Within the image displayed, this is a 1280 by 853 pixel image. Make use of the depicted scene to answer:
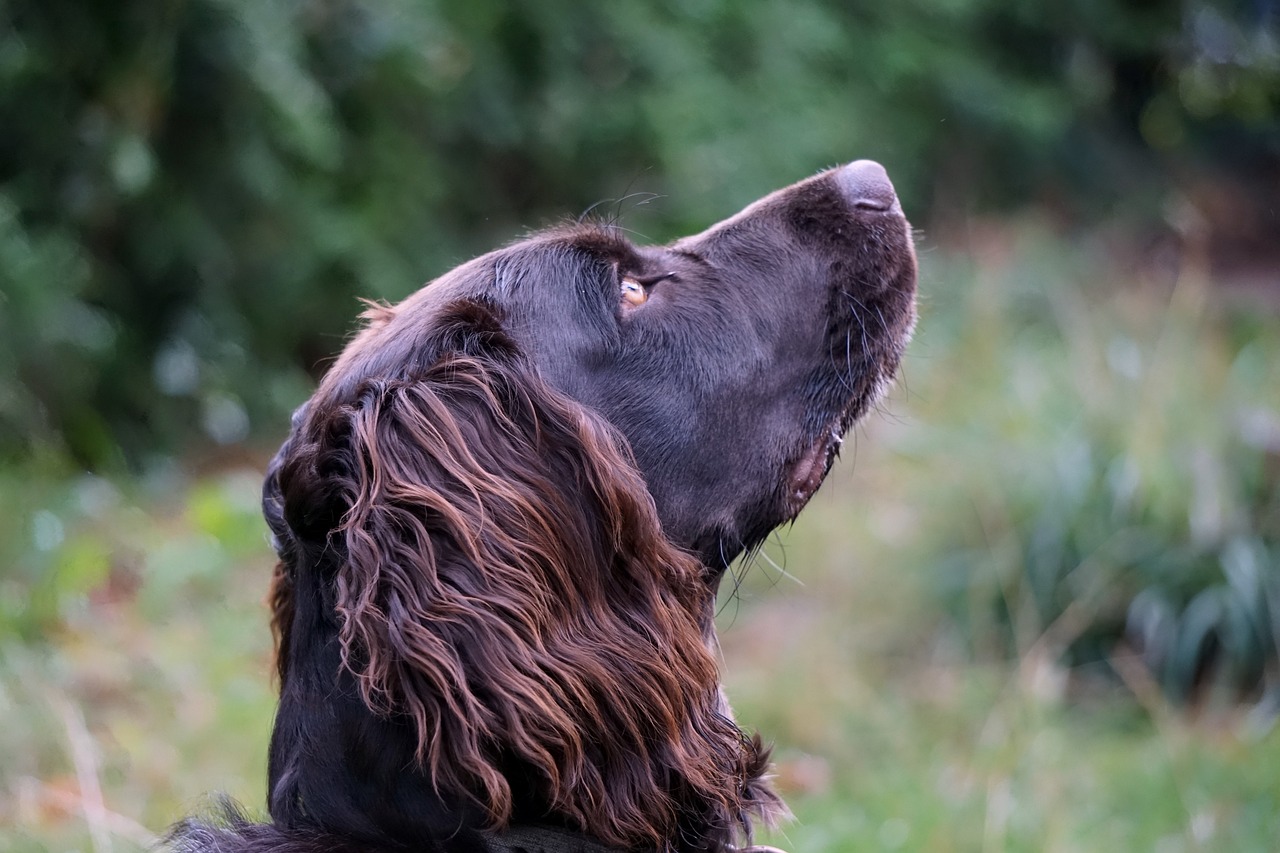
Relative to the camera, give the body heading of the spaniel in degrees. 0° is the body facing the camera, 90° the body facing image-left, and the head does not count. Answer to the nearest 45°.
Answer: approximately 270°

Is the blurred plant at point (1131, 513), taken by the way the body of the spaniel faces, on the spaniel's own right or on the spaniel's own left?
on the spaniel's own left
